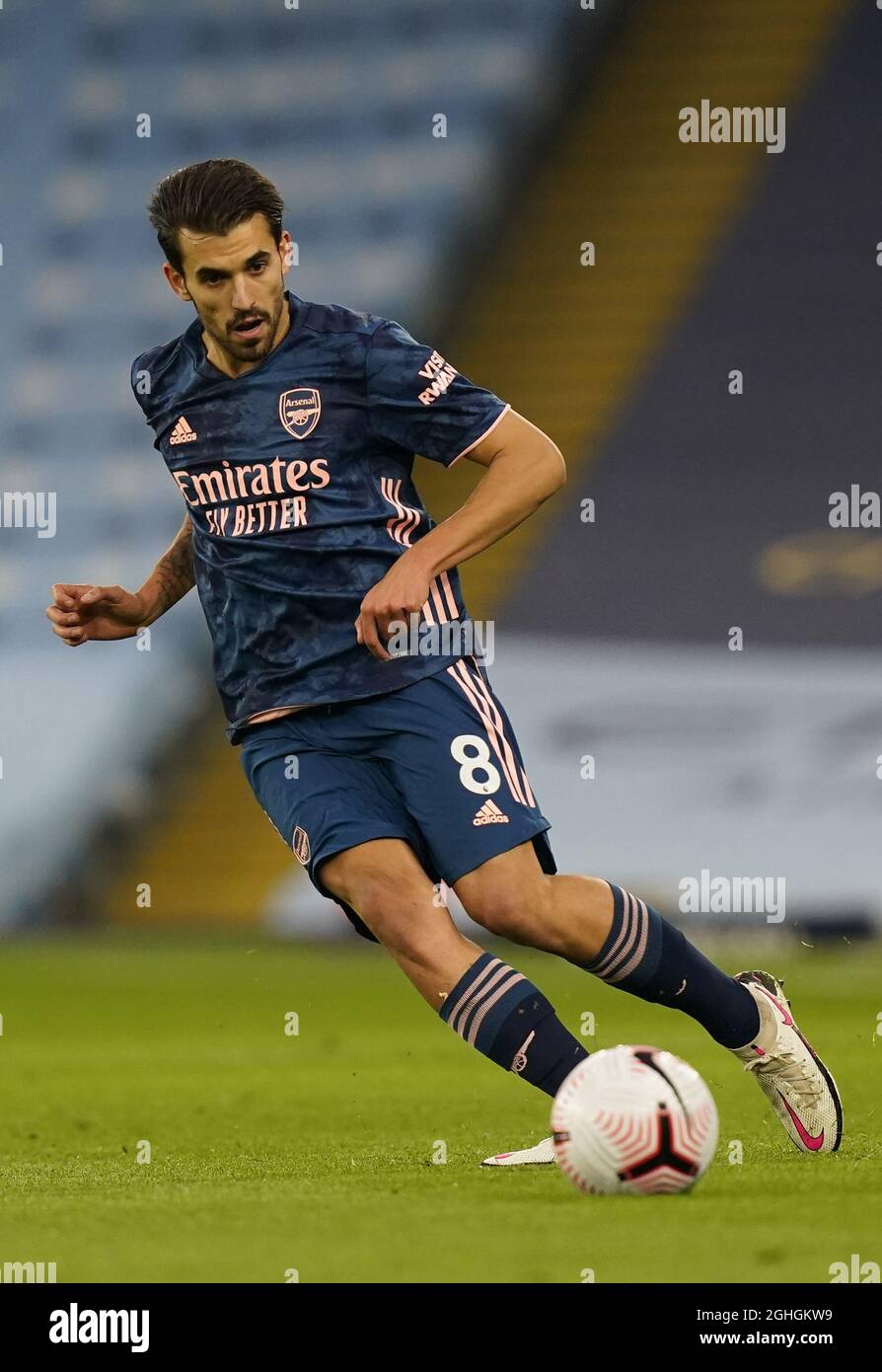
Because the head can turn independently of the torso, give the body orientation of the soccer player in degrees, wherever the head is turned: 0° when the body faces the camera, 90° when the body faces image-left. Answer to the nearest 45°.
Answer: approximately 45°
